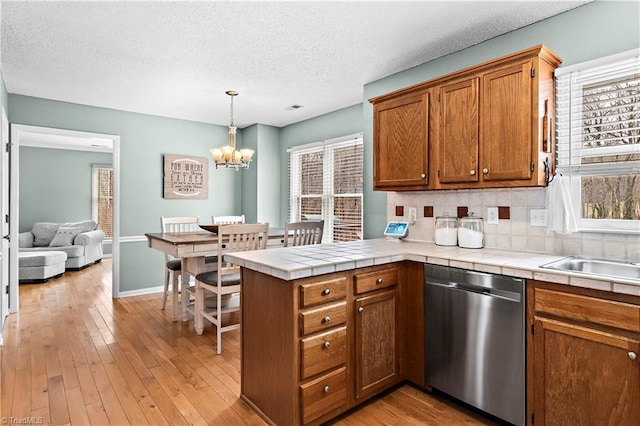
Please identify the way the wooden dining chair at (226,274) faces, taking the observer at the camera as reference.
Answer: facing away from the viewer and to the left of the viewer

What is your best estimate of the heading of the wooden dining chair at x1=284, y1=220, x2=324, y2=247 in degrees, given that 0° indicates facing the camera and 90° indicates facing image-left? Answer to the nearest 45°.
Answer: approximately 135°

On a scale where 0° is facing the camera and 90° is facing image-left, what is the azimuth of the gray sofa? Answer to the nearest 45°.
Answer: approximately 45°

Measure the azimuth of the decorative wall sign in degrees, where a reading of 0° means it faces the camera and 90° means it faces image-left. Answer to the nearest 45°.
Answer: approximately 0°

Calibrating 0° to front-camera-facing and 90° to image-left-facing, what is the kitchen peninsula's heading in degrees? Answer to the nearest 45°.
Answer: approximately 315°
